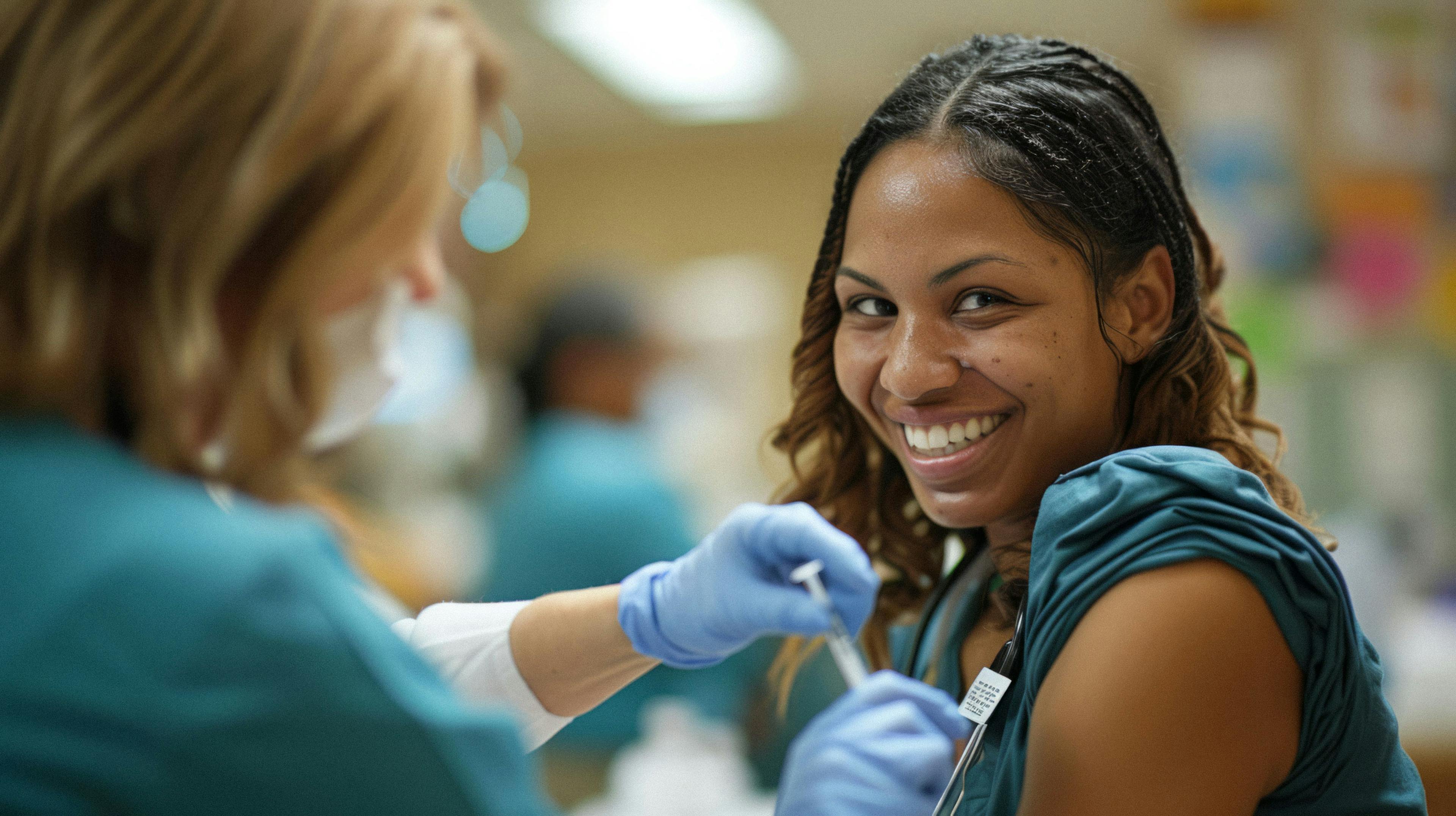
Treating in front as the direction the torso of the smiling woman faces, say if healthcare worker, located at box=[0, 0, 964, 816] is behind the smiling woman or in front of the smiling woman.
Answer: in front

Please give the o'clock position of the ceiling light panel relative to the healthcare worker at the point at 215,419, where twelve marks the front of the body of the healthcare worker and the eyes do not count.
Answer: The ceiling light panel is roughly at 11 o'clock from the healthcare worker.

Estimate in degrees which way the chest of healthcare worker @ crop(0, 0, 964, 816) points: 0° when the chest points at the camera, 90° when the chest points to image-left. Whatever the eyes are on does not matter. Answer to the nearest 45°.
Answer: approximately 225°

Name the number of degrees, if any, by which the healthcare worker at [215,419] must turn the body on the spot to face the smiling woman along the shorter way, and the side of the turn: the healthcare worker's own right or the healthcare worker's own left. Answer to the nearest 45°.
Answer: approximately 45° to the healthcare worker's own right

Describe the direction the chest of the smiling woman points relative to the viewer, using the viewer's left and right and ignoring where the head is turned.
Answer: facing the viewer and to the left of the viewer

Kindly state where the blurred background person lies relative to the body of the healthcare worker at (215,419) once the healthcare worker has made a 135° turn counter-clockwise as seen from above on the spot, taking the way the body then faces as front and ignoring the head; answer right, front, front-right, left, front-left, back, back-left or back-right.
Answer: right

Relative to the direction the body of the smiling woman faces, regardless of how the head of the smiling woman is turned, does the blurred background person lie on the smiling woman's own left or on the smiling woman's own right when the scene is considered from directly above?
on the smiling woman's own right

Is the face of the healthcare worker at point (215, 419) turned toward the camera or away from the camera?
away from the camera

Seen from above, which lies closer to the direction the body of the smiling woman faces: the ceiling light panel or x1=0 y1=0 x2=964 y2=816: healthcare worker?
the healthcare worker
